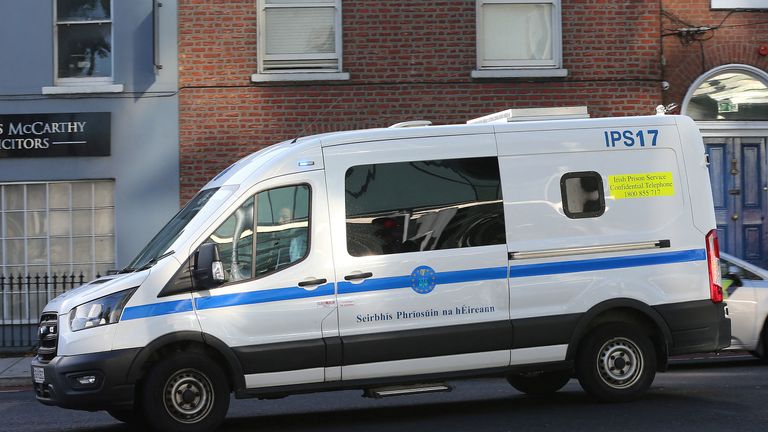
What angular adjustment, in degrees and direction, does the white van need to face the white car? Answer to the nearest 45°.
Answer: approximately 135° to its right

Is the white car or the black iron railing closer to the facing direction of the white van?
the black iron railing

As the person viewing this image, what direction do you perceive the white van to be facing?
facing to the left of the viewer

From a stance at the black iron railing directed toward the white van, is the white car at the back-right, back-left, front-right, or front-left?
front-left

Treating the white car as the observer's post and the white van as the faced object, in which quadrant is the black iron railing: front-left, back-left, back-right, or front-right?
front-right

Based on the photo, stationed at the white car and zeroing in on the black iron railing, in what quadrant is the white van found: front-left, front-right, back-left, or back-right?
front-left

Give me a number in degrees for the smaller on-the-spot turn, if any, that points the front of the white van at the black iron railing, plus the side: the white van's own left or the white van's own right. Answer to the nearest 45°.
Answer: approximately 45° to the white van's own right
